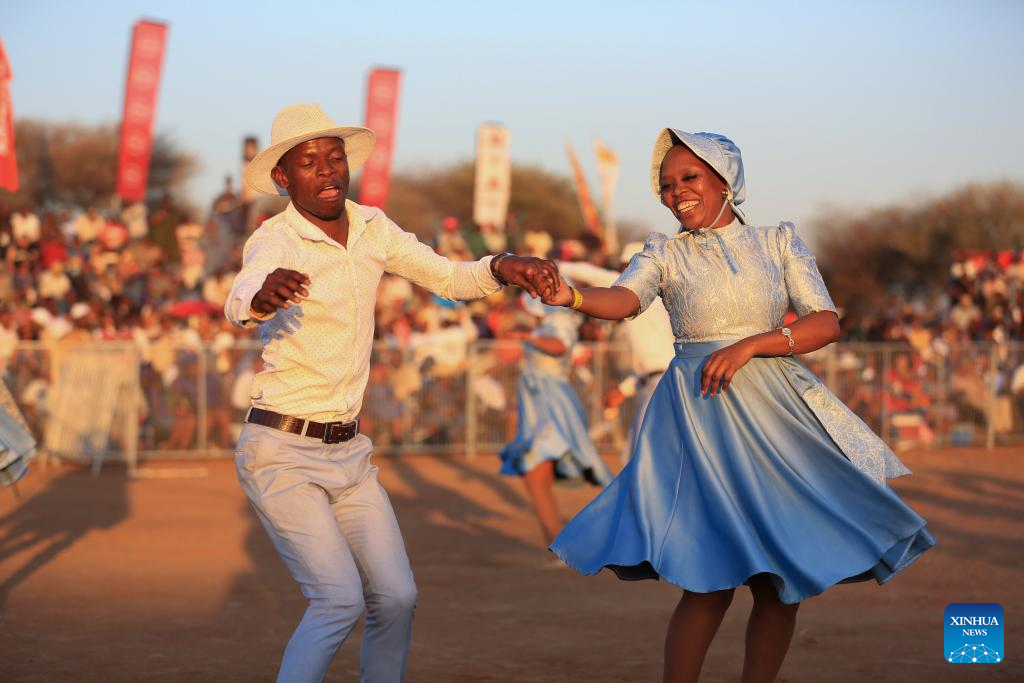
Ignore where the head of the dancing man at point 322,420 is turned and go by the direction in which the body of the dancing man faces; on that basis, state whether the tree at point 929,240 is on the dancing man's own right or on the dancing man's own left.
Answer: on the dancing man's own left

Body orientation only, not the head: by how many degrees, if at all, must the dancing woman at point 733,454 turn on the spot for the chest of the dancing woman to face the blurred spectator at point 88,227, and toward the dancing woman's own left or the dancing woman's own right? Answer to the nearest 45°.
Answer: approximately 90° to the dancing woman's own right

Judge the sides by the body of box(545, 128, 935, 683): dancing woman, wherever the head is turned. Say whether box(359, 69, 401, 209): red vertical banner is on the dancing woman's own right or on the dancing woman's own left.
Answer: on the dancing woman's own right

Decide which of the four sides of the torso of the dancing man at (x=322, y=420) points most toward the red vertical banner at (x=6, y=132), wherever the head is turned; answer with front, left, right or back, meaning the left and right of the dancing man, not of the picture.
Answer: back

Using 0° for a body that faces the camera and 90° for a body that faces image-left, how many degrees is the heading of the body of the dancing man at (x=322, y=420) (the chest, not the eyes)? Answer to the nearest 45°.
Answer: approximately 315°

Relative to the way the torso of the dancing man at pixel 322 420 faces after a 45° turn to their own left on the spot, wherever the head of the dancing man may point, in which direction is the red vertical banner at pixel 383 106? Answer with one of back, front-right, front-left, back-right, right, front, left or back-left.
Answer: left

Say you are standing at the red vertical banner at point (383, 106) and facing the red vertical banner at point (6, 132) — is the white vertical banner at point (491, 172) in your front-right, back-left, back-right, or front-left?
back-right

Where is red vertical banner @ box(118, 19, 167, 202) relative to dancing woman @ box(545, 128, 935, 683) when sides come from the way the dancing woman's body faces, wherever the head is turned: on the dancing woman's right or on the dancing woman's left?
on the dancing woman's right

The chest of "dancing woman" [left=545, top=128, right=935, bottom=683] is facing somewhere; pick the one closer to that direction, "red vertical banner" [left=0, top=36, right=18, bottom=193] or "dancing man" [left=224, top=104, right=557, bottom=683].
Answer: the dancing man

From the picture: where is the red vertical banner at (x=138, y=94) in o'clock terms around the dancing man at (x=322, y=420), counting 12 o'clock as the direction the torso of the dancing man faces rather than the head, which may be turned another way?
The red vertical banner is roughly at 7 o'clock from the dancing man.
